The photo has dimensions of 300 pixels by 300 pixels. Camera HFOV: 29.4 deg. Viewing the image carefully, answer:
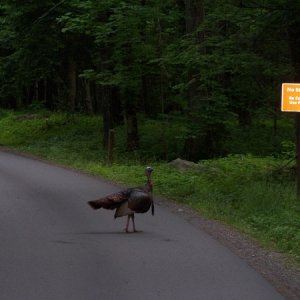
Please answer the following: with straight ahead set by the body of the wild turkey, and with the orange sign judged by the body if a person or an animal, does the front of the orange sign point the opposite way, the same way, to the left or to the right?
to the right

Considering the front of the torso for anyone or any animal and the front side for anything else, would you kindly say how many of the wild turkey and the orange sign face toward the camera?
1

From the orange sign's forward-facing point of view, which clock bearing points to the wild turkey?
The wild turkey is roughly at 1 o'clock from the orange sign.

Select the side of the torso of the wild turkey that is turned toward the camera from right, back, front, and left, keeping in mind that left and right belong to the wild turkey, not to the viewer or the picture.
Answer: right

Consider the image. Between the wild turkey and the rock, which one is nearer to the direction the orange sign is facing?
the wild turkey

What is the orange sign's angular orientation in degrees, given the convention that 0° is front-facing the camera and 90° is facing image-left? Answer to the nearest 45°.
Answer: approximately 0°

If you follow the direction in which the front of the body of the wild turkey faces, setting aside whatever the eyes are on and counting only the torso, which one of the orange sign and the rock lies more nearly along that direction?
the orange sign

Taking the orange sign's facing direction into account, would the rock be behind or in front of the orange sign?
behind

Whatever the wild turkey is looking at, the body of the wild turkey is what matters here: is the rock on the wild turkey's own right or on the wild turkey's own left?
on the wild turkey's own left
